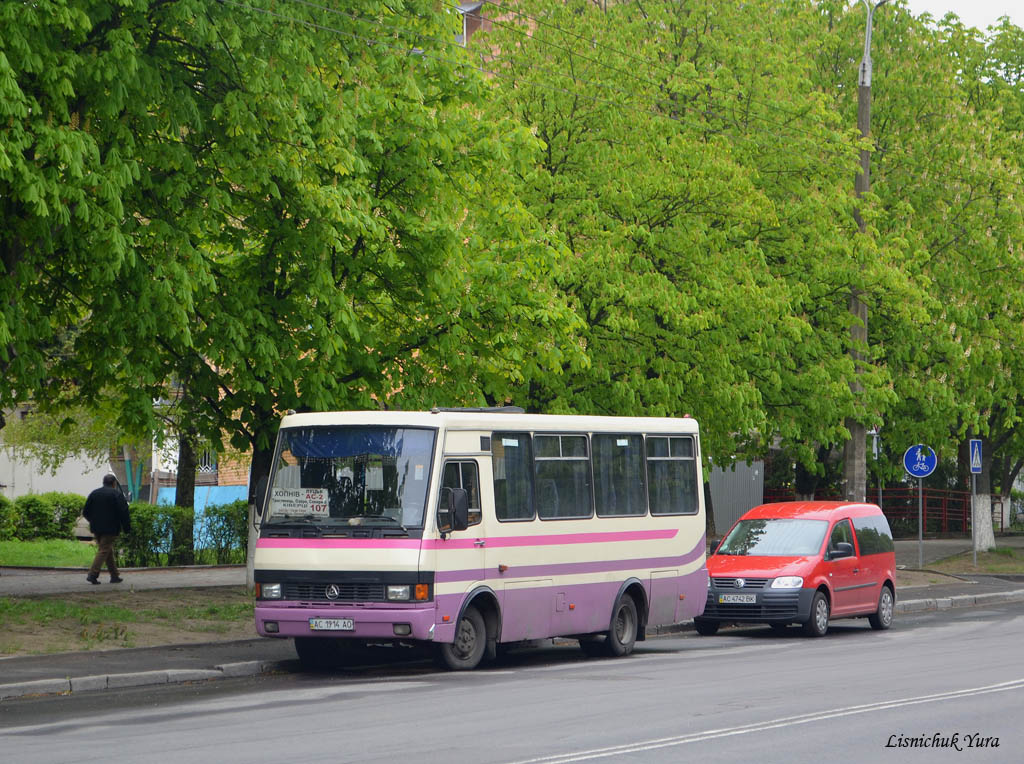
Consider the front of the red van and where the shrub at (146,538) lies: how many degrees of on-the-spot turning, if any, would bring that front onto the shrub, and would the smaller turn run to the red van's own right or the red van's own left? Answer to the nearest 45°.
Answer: approximately 90° to the red van's own right

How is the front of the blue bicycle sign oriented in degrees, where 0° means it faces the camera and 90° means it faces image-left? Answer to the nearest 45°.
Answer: approximately 0°

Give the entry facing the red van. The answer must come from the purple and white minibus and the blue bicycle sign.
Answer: the blue bicycle sign

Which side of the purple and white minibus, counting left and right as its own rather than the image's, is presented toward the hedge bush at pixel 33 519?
right

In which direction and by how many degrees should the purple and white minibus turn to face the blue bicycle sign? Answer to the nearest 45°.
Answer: approximately 180°

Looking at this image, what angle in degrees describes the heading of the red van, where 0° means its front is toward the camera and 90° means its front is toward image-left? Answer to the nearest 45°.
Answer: approximately 45°

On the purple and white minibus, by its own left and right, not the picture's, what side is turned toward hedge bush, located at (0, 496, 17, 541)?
right

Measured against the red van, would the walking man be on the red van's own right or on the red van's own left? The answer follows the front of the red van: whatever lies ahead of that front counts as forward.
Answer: on the red van's own right

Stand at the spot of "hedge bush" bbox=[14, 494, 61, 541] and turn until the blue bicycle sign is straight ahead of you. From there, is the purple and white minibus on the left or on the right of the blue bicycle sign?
right

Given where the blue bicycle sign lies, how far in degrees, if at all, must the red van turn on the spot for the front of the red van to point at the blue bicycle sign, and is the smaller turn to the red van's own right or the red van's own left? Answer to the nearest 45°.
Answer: approximately 135° to the red van's own right
